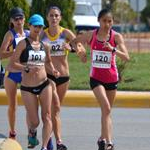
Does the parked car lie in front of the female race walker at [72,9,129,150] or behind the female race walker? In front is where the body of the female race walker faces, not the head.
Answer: behind

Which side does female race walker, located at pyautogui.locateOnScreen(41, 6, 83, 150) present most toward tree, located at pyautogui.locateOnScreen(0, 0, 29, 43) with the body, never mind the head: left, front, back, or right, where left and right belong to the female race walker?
back

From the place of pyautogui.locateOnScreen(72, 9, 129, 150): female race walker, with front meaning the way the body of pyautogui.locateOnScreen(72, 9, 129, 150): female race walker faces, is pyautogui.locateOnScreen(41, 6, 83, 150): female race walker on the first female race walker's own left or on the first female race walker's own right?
on the first female race walker's own right

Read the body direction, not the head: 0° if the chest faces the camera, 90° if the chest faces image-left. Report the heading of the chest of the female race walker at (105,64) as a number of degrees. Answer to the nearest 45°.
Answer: approximately 0°

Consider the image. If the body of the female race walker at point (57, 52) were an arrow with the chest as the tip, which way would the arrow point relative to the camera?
toward the camera
